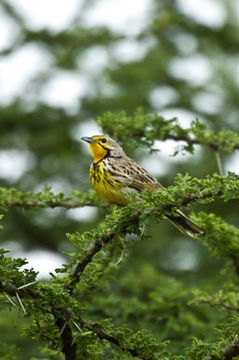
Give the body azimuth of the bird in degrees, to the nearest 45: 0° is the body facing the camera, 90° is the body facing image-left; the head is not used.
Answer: approximately 90°
